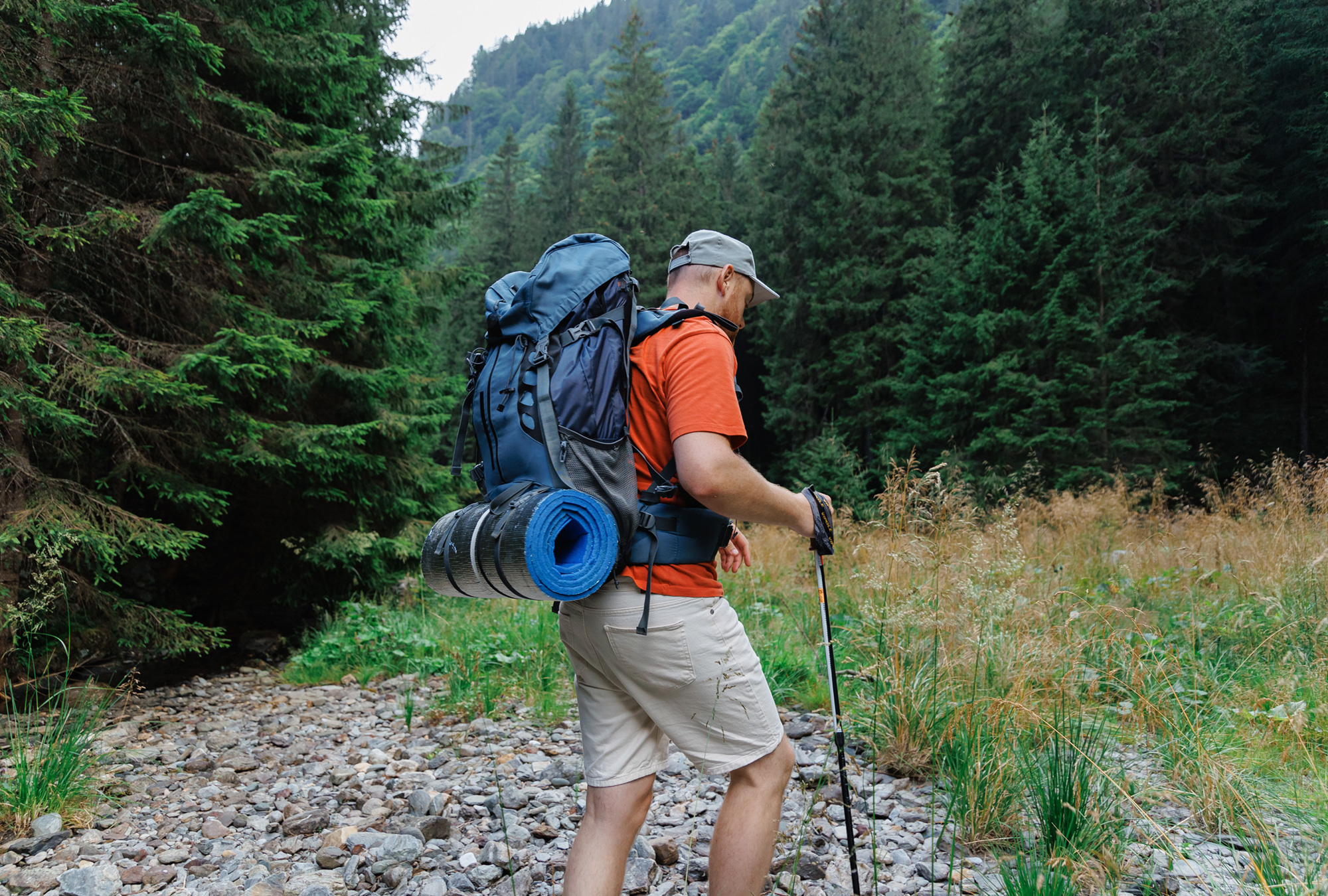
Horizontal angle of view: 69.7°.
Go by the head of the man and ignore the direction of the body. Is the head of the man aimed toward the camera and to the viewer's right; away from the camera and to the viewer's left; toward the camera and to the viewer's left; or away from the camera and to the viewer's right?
away from the camera and to the viewer's right

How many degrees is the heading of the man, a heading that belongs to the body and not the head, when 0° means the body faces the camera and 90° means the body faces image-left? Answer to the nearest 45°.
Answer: approximately 225°

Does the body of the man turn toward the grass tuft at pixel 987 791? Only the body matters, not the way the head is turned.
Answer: yes

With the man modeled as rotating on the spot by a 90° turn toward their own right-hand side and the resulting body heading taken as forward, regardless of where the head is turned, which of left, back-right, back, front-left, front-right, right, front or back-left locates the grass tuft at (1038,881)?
front-left

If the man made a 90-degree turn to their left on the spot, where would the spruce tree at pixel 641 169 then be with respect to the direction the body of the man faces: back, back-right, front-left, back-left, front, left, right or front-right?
front-right

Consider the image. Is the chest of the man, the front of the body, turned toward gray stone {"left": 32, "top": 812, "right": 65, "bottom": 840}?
no

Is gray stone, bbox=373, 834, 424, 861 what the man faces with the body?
no

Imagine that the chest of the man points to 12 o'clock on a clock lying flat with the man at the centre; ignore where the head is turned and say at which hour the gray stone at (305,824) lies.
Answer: The gray stone is roughly at 9 o'clock from the man.

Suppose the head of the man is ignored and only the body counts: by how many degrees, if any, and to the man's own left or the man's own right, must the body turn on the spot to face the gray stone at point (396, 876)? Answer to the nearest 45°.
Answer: approximately 90° to the man's own left

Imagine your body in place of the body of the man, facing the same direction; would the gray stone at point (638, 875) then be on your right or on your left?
on your left

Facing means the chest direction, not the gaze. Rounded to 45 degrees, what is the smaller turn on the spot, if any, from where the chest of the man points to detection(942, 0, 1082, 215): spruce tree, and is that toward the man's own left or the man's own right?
approximately 45° to the man's own left

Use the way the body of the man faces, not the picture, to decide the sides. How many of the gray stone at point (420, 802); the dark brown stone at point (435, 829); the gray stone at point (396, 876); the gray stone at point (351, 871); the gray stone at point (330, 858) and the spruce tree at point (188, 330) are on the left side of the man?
6

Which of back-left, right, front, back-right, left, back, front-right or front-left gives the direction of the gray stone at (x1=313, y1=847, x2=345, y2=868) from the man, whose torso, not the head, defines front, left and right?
left

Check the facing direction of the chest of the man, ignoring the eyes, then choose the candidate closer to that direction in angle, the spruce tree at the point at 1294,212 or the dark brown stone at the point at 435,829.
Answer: the spruce tree

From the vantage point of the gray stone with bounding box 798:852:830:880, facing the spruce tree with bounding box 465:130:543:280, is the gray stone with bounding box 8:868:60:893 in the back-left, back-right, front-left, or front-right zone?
front-left

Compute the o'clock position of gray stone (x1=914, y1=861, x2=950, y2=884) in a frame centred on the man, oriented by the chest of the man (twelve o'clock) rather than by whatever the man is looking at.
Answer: The gray stone is roughly at 12 o'clock from the man.
